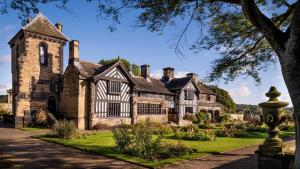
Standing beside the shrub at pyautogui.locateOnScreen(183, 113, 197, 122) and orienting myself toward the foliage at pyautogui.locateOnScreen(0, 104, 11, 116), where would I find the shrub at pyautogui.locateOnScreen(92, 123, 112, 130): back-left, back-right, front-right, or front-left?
front-left

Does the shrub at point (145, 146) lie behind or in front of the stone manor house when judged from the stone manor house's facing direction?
in front

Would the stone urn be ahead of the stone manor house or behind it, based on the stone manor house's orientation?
ahead

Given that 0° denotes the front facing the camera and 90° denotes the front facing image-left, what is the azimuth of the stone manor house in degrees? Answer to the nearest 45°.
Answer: approximately 315°

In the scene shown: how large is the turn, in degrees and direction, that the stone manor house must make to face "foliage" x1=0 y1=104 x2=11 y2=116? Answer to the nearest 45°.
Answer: approximately 180°
